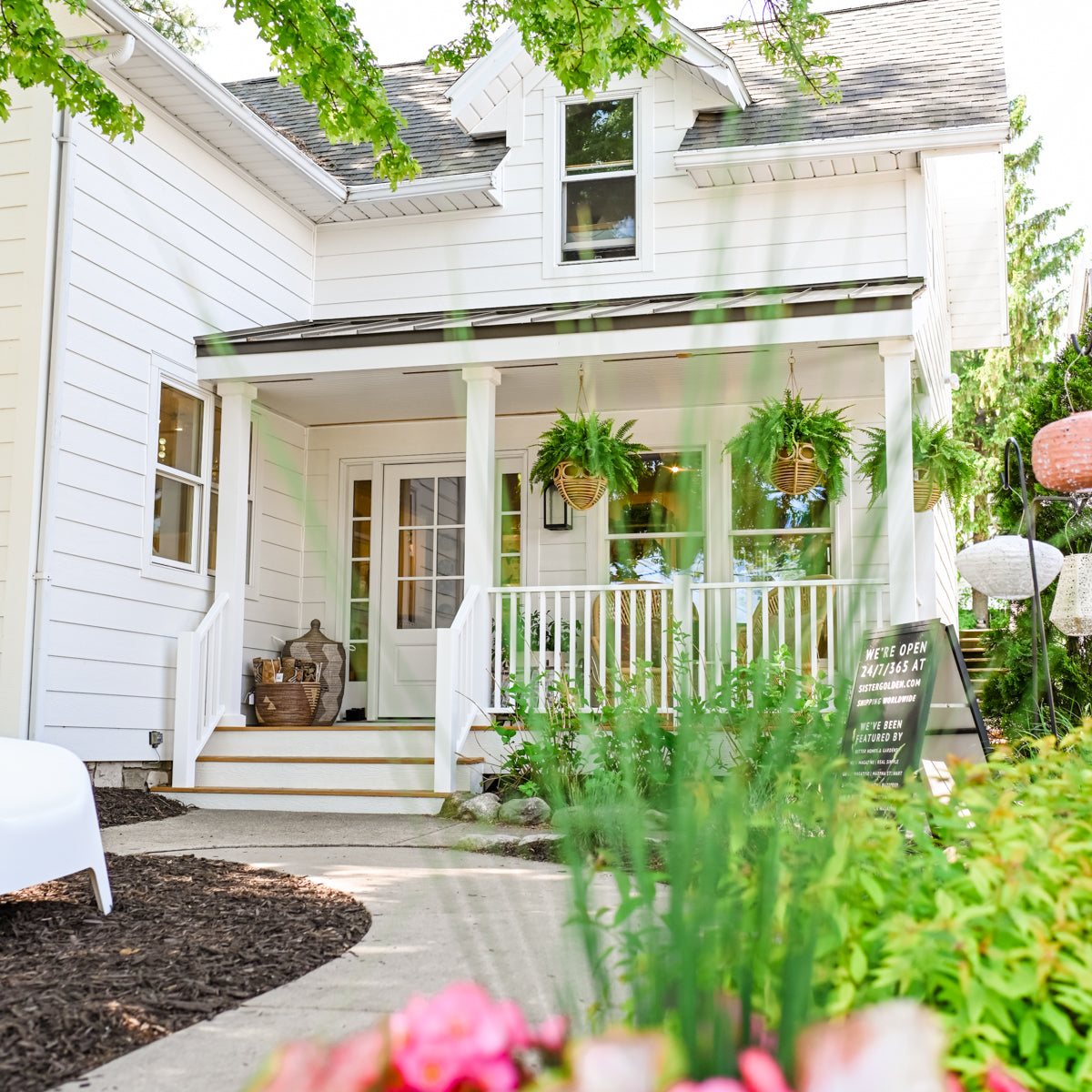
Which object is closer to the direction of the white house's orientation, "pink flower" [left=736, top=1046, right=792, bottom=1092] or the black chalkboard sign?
the pink flower

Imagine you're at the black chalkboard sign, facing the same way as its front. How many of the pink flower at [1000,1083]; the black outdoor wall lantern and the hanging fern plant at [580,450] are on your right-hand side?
2

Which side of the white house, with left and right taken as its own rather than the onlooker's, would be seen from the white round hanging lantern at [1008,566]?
left

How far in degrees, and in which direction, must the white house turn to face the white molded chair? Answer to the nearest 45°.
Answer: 0° — it already faces it

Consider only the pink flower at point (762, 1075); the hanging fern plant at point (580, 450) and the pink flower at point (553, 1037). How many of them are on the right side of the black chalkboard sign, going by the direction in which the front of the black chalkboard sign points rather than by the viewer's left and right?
1

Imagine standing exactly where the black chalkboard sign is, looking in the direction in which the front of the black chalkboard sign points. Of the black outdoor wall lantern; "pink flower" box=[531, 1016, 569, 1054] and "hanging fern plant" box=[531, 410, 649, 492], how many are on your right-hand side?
2

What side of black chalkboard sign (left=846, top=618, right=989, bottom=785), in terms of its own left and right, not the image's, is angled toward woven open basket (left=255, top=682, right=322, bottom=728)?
right

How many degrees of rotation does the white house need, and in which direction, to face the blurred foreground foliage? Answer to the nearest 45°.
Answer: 0° — it already faces it

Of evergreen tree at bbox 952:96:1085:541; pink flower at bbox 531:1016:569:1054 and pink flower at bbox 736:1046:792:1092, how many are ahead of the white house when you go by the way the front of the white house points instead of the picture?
2

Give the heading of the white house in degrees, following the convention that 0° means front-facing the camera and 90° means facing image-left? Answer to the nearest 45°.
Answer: approximately 0°

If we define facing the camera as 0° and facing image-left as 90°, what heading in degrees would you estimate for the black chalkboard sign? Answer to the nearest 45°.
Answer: approximately 45°

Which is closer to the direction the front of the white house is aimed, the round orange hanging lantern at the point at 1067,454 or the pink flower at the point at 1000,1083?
the pink flower

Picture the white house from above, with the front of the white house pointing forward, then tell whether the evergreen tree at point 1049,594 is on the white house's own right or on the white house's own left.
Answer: on the white house's own left
